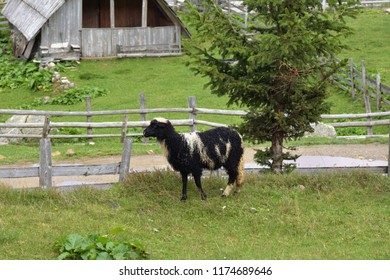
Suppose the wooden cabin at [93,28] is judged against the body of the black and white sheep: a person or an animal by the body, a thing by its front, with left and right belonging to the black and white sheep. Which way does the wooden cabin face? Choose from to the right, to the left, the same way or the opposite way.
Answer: to the left

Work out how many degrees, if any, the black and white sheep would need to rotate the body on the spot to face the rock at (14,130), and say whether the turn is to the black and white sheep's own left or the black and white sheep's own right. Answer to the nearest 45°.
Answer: approximately 45° to the black and white sheep's own right

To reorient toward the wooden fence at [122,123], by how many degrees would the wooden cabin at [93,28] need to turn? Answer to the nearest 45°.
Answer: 0° — it already faces it

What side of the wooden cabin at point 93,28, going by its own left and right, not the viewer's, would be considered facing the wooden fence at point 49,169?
front

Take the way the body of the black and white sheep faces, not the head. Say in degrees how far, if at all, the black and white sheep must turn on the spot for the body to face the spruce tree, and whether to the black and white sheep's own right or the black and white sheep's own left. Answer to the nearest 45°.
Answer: approximately 135° to the black and white sheep's own right

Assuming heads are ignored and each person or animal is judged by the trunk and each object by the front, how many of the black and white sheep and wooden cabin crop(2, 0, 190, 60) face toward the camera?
1

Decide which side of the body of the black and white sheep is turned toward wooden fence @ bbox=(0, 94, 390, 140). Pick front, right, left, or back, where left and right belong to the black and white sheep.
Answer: right

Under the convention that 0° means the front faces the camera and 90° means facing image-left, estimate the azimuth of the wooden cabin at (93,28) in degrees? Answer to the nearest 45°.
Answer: approximately 0°

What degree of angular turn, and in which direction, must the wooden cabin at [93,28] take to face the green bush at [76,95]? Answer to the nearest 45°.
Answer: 0° — it already faces it

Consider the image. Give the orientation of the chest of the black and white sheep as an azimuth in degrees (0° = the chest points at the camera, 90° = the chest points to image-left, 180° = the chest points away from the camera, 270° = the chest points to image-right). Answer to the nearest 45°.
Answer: approximately 90°
